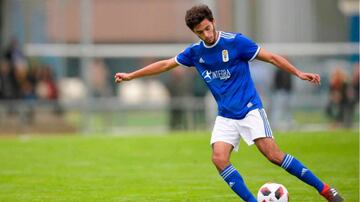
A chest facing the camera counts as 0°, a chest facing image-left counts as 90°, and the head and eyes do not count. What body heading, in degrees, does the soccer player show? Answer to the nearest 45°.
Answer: approximately 0°

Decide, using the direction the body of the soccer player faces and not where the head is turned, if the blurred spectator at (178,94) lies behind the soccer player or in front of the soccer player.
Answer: behind

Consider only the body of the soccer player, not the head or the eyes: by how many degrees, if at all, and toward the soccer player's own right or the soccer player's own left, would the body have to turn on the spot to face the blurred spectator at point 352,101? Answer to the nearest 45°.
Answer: approximately 180°

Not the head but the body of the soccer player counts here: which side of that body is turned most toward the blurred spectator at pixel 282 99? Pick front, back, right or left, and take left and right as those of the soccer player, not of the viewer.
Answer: back
